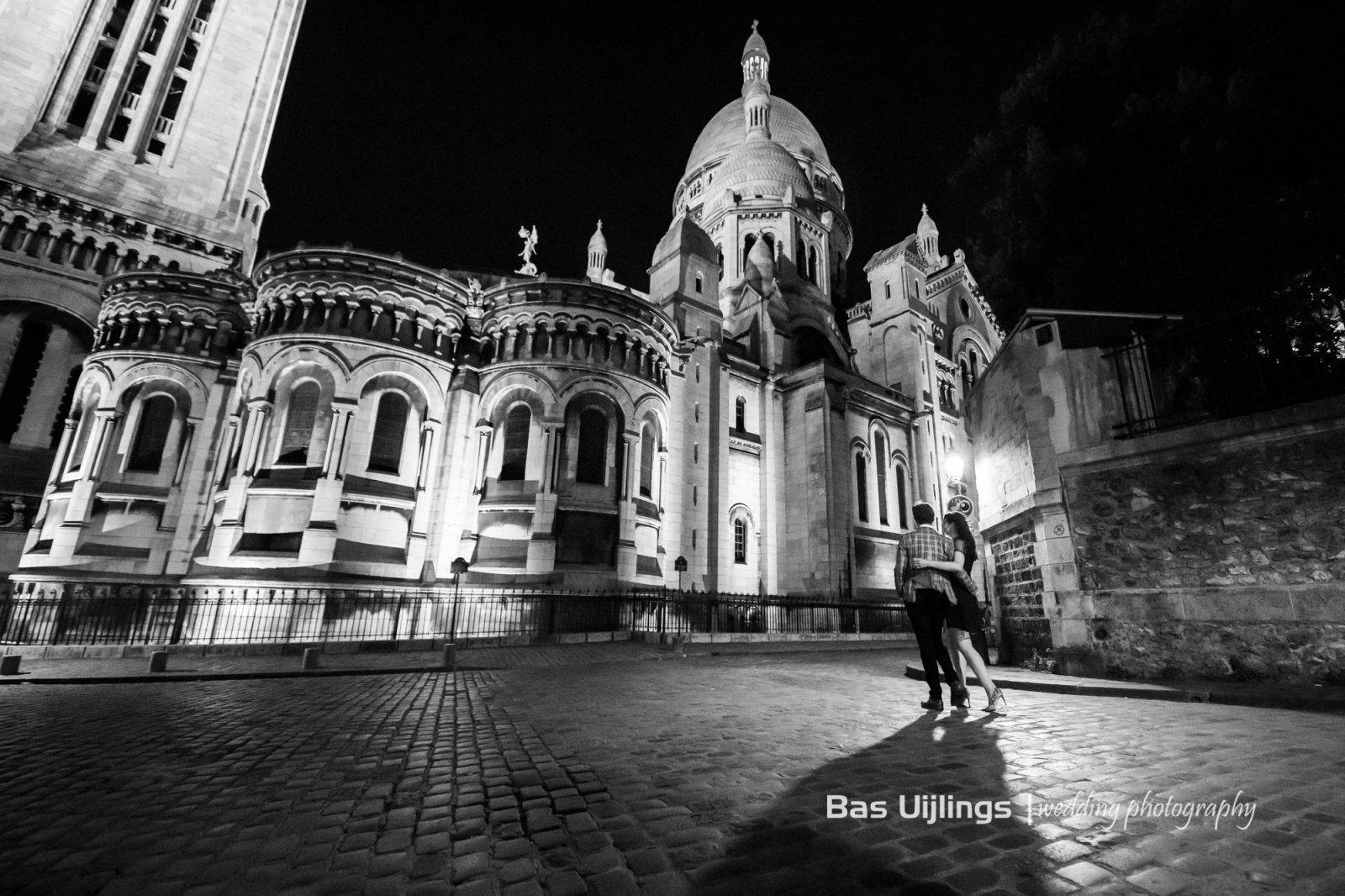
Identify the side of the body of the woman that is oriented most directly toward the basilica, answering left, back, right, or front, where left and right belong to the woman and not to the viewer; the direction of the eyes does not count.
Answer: front

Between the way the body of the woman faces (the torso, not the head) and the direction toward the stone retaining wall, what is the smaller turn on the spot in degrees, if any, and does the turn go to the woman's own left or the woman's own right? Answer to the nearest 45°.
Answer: approximately 135° to the woman's own right

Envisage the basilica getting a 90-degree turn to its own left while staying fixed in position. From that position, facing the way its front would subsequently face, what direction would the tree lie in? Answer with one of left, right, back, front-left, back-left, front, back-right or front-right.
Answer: back

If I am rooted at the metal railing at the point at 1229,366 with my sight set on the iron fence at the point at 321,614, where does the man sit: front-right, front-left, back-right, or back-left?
front-left

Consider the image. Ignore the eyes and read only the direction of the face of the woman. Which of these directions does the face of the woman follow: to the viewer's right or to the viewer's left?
to the viewer's left

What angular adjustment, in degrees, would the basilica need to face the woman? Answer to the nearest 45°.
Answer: approximately 90° to its right

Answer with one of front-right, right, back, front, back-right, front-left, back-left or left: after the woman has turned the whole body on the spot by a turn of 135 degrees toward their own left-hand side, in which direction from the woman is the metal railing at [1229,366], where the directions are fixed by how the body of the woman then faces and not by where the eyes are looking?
left

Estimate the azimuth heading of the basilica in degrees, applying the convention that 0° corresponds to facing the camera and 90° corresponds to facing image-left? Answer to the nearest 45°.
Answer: approximately 225°
